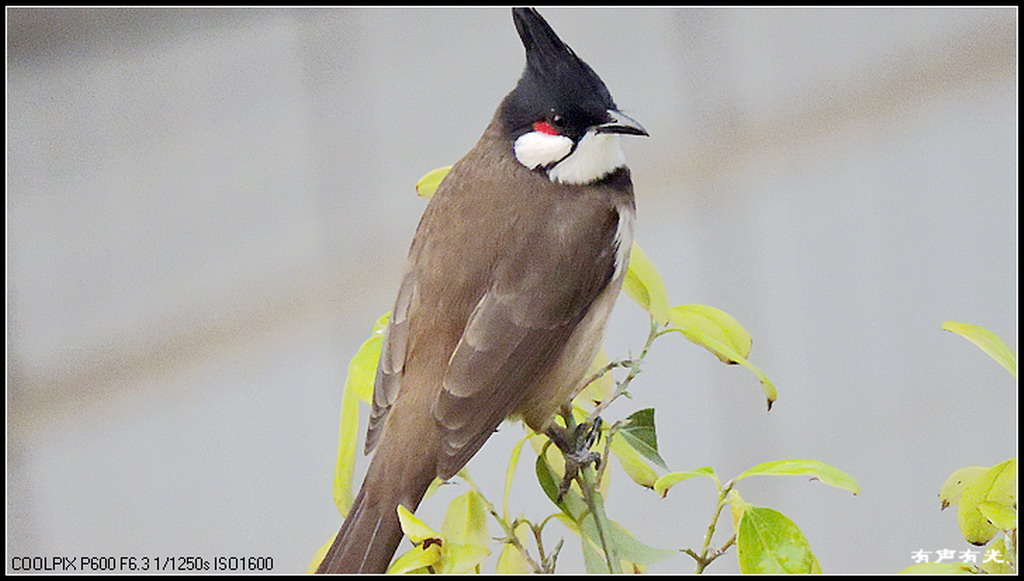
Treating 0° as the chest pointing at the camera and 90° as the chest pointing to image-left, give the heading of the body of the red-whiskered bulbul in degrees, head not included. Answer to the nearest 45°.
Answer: approximately 225°
